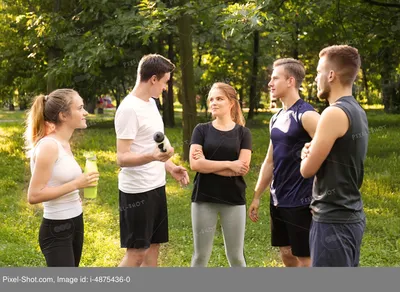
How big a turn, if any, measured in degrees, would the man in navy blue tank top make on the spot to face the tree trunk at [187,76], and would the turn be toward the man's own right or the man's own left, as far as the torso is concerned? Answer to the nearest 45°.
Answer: approximately 135° to the man's own right

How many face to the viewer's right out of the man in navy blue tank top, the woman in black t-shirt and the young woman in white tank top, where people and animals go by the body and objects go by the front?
1

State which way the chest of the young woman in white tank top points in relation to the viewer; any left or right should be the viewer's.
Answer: facing to the right of the viewer

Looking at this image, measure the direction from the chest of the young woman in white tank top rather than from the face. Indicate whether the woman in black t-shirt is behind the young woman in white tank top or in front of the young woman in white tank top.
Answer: in front

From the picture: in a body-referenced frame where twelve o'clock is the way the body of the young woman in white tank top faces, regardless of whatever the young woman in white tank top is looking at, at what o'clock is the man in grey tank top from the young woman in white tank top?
The man in grey tank top is roughly at 1 o'clock from the young woman in white tank top.

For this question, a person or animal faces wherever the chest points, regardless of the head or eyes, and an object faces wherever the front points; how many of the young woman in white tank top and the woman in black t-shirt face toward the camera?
1

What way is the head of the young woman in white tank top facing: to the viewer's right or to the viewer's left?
to the viewer's right

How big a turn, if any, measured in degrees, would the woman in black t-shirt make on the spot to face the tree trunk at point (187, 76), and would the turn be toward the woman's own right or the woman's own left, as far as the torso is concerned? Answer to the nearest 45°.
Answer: approximately 180°

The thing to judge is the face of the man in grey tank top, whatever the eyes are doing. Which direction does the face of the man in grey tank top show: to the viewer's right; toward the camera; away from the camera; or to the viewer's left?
to the viewer's left

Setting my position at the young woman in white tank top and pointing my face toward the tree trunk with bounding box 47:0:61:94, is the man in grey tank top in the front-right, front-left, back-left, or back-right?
back-right

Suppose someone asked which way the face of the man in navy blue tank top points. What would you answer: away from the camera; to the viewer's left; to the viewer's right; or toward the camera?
to the viewer's left

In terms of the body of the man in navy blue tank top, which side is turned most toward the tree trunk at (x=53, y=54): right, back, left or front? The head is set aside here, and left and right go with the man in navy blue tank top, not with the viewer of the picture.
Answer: right

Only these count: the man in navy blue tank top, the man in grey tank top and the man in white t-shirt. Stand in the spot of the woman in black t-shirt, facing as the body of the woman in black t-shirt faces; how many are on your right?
1

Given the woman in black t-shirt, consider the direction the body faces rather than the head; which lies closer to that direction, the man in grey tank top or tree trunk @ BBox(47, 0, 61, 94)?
the man in grey tank top

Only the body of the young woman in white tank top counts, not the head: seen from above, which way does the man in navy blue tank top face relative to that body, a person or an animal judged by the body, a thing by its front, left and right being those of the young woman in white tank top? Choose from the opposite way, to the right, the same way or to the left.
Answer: the opposite way
